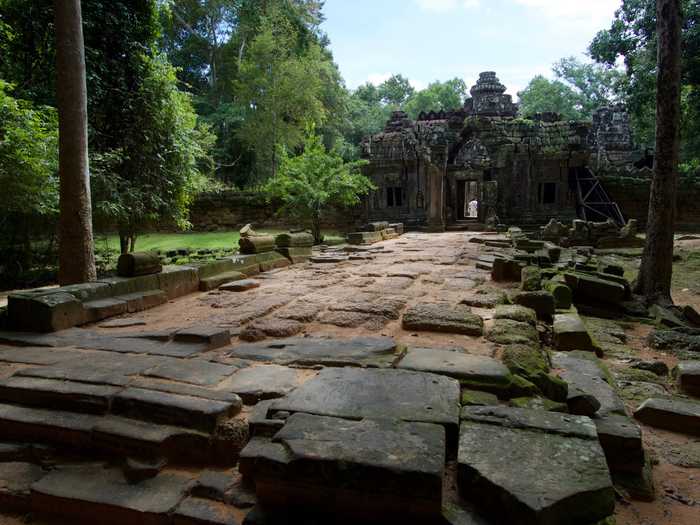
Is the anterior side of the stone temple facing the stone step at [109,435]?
yes

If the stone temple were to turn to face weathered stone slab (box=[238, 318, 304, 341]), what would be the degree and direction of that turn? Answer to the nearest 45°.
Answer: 0° — it already faces it

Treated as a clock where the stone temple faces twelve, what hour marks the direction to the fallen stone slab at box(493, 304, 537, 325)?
The fallen stone slab is roughly at 12 o'clock from the stone temple.

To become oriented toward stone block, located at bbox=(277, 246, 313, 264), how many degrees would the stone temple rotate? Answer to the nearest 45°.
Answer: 0° — it already faces it

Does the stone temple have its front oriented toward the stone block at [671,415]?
yes

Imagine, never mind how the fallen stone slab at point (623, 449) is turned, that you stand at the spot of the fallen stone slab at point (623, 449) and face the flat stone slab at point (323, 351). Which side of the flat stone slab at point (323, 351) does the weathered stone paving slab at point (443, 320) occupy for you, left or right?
right

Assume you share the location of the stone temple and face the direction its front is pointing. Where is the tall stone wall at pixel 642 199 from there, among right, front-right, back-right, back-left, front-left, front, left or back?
left

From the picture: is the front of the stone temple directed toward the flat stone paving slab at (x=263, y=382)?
yes

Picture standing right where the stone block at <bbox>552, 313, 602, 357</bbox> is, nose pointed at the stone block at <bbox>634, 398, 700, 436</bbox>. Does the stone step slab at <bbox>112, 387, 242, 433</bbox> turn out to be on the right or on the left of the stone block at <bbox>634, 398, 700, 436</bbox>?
right

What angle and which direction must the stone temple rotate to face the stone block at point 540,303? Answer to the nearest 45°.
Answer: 0° — it already faces it

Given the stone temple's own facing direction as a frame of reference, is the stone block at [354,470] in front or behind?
in front

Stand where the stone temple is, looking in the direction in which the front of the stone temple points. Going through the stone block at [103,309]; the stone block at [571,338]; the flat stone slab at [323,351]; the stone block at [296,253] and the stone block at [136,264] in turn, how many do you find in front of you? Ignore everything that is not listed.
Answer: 5

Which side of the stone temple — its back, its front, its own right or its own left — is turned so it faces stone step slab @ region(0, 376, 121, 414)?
front

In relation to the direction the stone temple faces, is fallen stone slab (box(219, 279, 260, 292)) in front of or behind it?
in front
